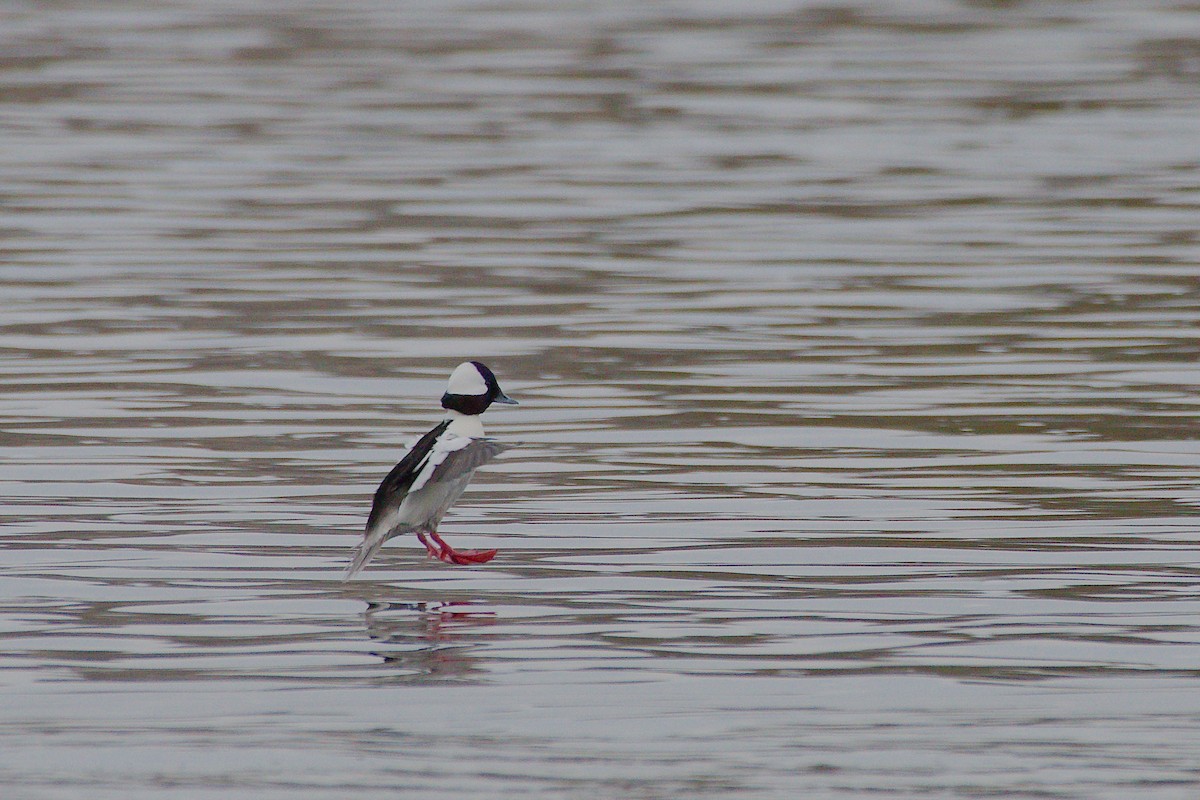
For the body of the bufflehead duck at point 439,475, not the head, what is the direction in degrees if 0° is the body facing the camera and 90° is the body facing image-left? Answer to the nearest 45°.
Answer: approximately 270°
